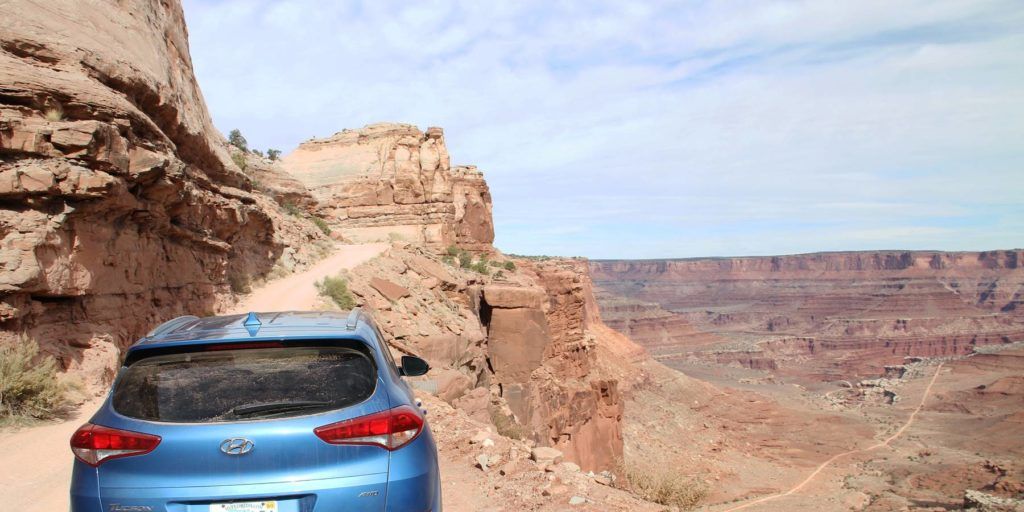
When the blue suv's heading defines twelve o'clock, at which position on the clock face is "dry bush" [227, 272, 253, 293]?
The dry bush is roughly at 12 o'clock from the blue suv.

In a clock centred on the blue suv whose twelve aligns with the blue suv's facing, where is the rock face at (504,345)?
The rock face is roughly at 1 o'clock from the blue suv.

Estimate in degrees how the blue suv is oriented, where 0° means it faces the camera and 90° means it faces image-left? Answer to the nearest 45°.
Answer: approximately 180°

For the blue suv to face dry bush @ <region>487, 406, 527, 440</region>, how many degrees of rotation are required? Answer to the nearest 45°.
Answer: approximately 45° to its right

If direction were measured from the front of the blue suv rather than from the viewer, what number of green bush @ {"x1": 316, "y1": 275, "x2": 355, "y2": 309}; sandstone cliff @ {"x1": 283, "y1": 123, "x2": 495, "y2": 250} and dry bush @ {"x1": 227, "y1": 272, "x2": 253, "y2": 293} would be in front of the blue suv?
3

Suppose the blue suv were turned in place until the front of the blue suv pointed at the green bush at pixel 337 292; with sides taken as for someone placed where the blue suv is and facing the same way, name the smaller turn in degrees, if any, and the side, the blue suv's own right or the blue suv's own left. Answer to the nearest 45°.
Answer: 0° — it already faces it
